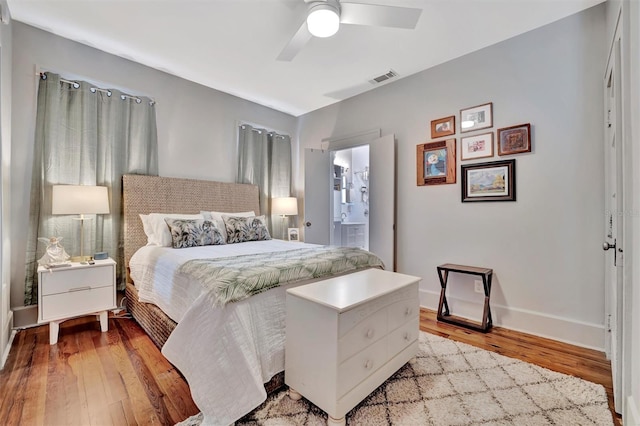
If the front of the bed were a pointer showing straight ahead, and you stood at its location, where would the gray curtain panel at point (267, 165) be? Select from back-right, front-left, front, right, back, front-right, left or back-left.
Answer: back-left

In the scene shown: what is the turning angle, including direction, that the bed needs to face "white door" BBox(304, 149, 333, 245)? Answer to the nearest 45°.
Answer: approximately 90° to its left

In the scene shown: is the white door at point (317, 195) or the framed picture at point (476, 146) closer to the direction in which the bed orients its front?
the framed picture

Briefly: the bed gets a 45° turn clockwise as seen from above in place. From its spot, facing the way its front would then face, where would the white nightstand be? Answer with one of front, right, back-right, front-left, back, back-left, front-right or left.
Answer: back-right

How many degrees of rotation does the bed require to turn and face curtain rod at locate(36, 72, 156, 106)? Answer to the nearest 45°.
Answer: approximately 180°

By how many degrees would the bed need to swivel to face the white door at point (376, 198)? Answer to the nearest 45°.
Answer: approximately 90° to its left

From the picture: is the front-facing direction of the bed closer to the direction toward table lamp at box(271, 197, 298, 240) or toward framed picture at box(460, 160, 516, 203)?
the framed picture

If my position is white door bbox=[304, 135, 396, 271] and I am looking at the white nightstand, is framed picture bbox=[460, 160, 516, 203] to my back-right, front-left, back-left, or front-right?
back-left

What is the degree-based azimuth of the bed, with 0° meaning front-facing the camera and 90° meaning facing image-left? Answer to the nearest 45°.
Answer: approximately 315°

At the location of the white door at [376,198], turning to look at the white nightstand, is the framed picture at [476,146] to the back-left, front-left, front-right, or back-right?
back-left

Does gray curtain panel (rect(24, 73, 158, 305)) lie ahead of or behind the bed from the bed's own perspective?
behind

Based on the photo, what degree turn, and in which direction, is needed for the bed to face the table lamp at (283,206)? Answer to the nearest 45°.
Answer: approximately 135° to its left
